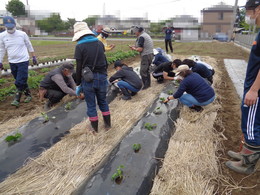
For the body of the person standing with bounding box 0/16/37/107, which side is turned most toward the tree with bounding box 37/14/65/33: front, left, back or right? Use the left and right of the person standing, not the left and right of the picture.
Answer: back

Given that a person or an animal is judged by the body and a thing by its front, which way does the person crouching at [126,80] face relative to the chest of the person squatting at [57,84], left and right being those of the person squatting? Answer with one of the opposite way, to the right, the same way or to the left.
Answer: the opposite way

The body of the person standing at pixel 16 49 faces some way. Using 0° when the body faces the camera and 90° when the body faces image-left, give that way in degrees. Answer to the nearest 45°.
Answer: approximately 0°

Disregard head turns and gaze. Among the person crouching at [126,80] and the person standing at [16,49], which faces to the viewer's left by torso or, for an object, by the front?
the person crouching

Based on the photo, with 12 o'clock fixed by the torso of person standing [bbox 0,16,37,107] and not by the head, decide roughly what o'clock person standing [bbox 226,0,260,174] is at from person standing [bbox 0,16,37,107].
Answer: person standing [bbox 226,0,260,174] is roughly at 11 o'clock from person standing [bbox 0,16,37,107].

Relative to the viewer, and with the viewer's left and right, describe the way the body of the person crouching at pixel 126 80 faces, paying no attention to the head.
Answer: facing to the left of the viewer

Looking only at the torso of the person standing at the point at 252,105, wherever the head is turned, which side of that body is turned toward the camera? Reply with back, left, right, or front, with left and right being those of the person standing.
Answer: left

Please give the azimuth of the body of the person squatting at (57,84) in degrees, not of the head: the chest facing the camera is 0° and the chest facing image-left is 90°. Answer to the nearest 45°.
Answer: approximately 270°

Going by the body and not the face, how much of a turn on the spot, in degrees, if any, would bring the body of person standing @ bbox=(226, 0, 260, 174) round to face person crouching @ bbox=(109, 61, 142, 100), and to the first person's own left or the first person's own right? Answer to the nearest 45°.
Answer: approximately 45° to the first person's own right

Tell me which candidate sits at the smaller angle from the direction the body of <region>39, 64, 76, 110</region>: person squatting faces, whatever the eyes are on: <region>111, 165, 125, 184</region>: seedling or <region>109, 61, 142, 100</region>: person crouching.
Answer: the person crouching
